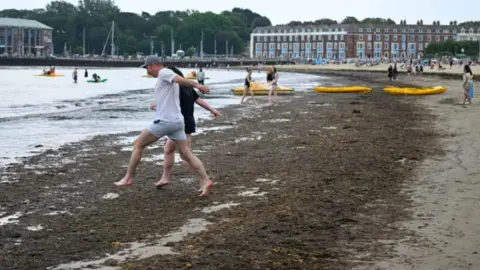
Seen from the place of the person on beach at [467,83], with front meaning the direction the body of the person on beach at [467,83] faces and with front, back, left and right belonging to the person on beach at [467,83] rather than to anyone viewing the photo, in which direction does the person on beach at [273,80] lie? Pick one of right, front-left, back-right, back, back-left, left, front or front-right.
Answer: front-right

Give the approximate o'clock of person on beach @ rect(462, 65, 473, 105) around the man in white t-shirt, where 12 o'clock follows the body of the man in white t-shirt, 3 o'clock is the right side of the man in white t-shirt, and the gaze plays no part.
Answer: The person on beach is roughly at 4 o'clock from the man in white t-shirt.

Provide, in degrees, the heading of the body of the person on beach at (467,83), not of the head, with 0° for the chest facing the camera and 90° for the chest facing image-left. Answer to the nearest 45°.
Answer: approximately 90°

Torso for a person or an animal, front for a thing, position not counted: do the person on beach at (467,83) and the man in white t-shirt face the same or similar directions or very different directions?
same or similar directions

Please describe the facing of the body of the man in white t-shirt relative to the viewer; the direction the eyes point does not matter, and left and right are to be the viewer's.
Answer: facing to the left of the viewer
